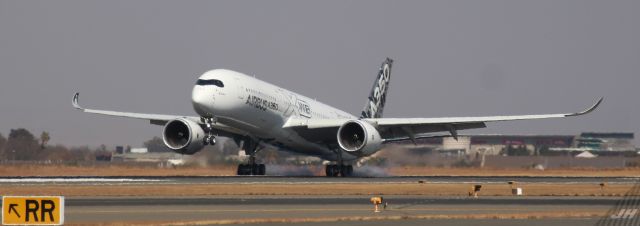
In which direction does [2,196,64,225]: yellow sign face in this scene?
toward the camera
